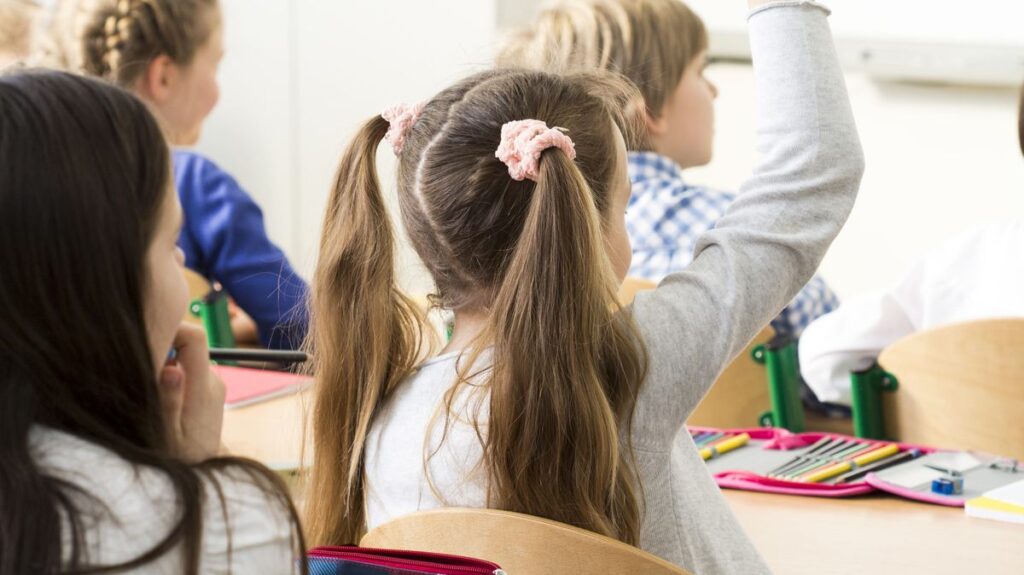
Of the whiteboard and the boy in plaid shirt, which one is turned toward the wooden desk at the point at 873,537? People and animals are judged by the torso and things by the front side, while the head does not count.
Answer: the whiteboard

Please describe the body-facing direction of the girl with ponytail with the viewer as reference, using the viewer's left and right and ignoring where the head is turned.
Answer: facing away from the viewer and to the right of the viewer

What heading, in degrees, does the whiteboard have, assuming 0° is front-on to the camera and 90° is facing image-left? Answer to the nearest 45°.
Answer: approximately 0°

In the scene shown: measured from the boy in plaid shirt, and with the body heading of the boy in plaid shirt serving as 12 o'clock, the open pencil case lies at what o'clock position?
The open pencil case is roughly at 4 o'clock from the boy in plaid shirt.

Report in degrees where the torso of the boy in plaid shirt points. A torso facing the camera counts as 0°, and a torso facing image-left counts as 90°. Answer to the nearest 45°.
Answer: approximately 225°

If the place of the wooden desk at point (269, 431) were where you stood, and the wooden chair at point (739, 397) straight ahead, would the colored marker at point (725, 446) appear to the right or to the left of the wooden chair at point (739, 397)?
right

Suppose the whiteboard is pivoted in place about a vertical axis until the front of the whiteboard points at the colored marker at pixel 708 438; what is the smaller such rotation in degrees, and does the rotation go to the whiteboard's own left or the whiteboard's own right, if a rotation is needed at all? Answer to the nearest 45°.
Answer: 0° — it already faces it

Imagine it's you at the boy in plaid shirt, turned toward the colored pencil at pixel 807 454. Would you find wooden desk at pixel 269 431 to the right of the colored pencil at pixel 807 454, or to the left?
right

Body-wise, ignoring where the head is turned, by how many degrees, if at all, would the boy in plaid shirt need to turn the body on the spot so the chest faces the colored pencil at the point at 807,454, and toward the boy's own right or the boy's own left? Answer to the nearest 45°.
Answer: approximately 135° to the boy's own right
